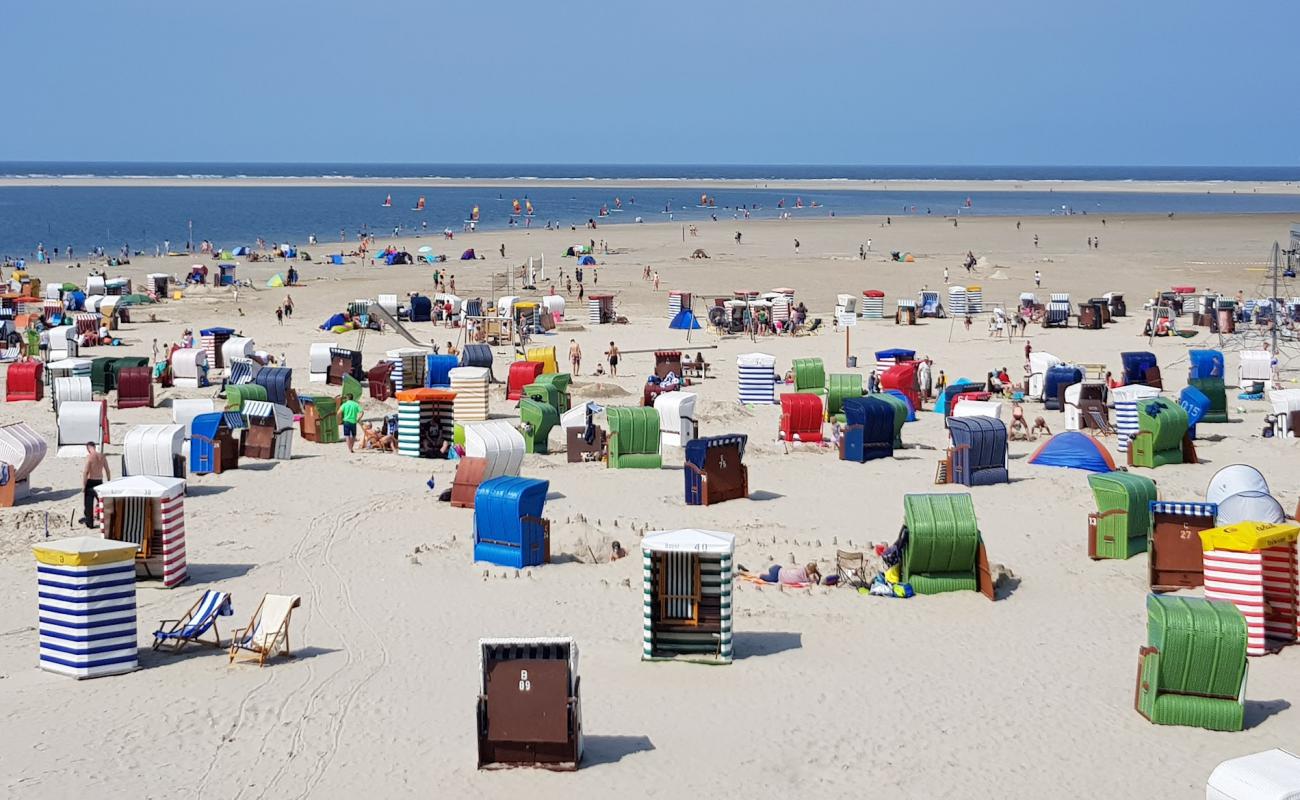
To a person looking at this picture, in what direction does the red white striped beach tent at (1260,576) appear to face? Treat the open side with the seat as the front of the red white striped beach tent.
facing the viewer and to the right of the viewer

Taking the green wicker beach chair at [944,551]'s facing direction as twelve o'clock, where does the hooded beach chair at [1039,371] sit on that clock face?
The hooded beach chair is roughly at 12 o'clock from the green wicker beach chair.

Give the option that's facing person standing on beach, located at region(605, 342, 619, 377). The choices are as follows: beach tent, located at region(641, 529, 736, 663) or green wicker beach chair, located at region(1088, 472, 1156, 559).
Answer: the green wicker beach chair

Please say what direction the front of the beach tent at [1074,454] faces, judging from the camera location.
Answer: facing away from the viewer

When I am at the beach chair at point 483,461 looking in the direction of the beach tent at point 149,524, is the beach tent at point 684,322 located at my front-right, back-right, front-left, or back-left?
back-right

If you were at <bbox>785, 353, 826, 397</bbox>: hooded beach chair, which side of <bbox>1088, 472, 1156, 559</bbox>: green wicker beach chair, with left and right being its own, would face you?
front

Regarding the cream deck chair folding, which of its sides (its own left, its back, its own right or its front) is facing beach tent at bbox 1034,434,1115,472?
back

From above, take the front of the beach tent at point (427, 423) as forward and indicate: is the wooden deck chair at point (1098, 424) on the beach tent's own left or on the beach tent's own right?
on the beach tent's own left

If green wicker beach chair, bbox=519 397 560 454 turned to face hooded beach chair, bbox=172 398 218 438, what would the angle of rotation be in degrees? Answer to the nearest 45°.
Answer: approximately 45° to its left

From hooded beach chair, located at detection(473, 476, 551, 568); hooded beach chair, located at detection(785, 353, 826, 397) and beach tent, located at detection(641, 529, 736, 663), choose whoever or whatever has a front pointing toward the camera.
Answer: beach tent, located at detection(641, 529, 736, 663)

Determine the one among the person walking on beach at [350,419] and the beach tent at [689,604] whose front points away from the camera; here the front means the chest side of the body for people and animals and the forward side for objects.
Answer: the person walking on beach

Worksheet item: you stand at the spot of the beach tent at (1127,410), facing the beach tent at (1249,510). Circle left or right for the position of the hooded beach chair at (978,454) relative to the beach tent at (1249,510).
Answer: right

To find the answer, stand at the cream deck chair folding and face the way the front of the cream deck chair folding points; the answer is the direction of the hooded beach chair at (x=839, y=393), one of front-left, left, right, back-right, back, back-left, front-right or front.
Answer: back

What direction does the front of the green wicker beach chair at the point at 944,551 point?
away from the camera

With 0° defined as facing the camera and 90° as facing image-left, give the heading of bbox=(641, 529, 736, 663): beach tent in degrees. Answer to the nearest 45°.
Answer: approximately 0°

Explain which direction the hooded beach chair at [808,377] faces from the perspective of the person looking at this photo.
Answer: facing away from the viewer
